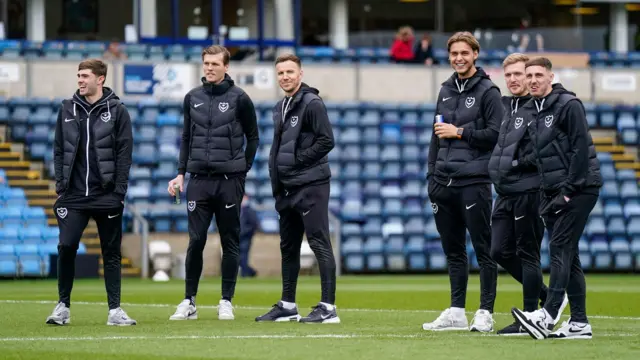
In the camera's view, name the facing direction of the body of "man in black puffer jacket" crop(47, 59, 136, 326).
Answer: toward the camera

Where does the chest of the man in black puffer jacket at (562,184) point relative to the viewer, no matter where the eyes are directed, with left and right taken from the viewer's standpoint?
facing the viewer and to the left of the viewer

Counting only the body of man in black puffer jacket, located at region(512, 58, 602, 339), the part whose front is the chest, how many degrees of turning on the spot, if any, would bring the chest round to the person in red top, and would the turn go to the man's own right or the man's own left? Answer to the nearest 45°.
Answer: approximately 135° to the man's own right

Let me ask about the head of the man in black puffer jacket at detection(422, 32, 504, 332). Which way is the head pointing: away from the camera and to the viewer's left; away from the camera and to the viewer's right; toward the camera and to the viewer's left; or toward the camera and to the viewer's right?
toward the camera and to the viewer's left

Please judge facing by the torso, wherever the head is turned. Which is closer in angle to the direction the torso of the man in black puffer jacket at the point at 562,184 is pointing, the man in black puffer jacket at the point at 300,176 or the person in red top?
the man in black puffer jacket

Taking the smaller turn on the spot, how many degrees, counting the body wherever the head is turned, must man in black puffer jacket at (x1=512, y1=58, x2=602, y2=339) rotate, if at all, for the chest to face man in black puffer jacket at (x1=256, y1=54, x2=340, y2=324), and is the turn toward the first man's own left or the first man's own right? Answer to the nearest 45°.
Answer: approximately 90° to the first man's own right

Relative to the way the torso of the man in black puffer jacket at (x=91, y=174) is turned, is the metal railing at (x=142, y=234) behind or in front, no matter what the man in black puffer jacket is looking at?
behind

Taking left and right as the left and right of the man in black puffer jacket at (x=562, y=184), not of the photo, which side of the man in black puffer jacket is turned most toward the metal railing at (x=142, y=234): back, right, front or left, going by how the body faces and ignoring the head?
right

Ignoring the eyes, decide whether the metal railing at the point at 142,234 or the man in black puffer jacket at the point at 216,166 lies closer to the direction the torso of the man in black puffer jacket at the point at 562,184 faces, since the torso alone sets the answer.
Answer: the man in black puffer jacket

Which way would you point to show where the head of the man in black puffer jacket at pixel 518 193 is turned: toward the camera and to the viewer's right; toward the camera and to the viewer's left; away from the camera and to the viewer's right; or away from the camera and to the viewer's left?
toward the camera and to the viewer's left

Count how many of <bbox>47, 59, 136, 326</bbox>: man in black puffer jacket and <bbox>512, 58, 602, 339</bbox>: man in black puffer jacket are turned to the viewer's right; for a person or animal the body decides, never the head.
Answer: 0
